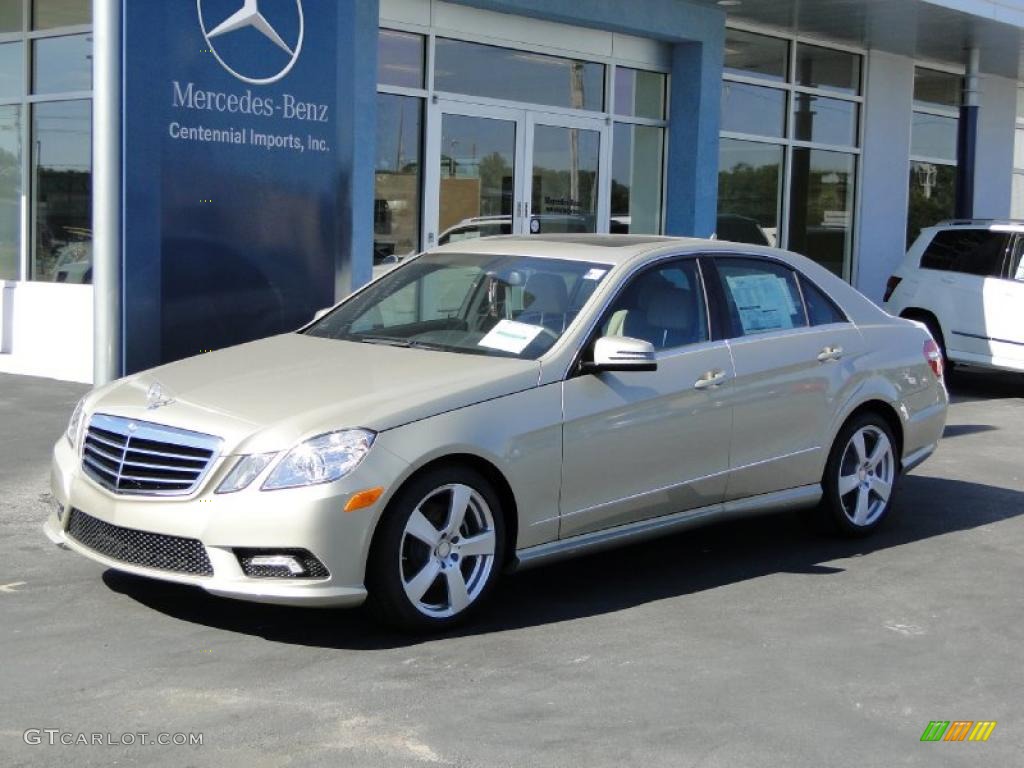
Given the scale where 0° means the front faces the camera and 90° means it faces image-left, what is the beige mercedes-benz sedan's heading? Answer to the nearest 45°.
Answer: approximately 45°

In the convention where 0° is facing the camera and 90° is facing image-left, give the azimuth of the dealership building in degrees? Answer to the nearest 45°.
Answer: approximately 315°

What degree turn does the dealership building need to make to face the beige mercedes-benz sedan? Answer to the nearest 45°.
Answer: approximately 45° to its right

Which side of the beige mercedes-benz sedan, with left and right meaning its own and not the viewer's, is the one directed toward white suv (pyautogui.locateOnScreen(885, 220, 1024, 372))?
back
